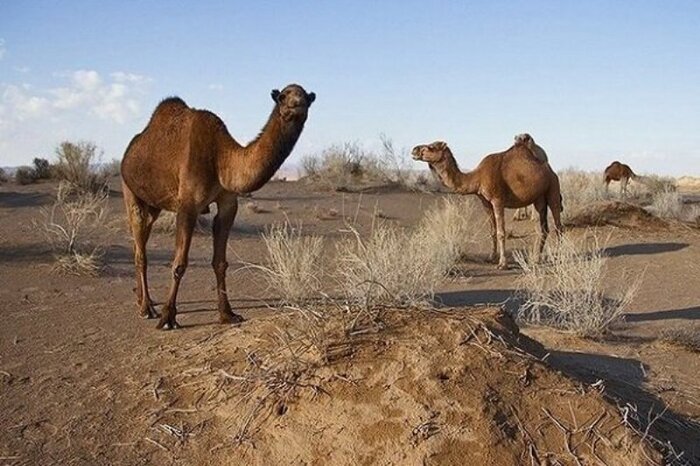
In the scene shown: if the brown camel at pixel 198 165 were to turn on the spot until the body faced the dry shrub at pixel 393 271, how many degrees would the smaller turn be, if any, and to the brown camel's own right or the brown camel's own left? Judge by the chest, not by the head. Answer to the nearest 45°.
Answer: approximately 45° to the brown camel's own left

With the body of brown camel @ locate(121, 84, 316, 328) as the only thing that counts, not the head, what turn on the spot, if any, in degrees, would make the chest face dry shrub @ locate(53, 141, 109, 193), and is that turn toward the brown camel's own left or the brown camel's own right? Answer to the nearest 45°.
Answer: approximately 135° to the brown camel's own left

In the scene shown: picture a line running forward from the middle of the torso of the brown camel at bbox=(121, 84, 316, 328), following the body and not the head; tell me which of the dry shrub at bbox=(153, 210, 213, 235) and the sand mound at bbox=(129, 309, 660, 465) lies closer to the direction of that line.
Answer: the sand mound

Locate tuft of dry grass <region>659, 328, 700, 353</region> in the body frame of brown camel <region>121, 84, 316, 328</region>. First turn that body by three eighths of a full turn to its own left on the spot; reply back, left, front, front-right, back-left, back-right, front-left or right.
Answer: right

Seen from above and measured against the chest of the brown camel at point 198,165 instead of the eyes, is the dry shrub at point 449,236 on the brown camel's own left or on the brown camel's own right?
on the brown camel's own left

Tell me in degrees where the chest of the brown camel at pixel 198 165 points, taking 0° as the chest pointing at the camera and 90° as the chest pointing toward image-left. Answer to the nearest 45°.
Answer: approximately 315°

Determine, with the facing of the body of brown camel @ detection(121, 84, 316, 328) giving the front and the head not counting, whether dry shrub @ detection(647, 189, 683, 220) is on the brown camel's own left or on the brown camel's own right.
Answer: on the brown camel's own left

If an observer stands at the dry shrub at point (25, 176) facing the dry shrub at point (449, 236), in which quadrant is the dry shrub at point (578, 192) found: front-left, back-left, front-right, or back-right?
front-left

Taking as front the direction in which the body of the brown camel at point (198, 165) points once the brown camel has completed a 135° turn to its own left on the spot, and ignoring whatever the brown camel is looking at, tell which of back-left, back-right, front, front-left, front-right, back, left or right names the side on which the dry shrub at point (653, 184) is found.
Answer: front-right

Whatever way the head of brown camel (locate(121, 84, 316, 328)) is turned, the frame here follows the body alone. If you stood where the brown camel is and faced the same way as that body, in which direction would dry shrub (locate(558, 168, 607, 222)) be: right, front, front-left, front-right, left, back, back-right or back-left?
left

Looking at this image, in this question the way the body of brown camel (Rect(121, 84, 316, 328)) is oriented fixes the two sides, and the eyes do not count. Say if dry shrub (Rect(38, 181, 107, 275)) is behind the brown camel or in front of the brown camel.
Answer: behind
